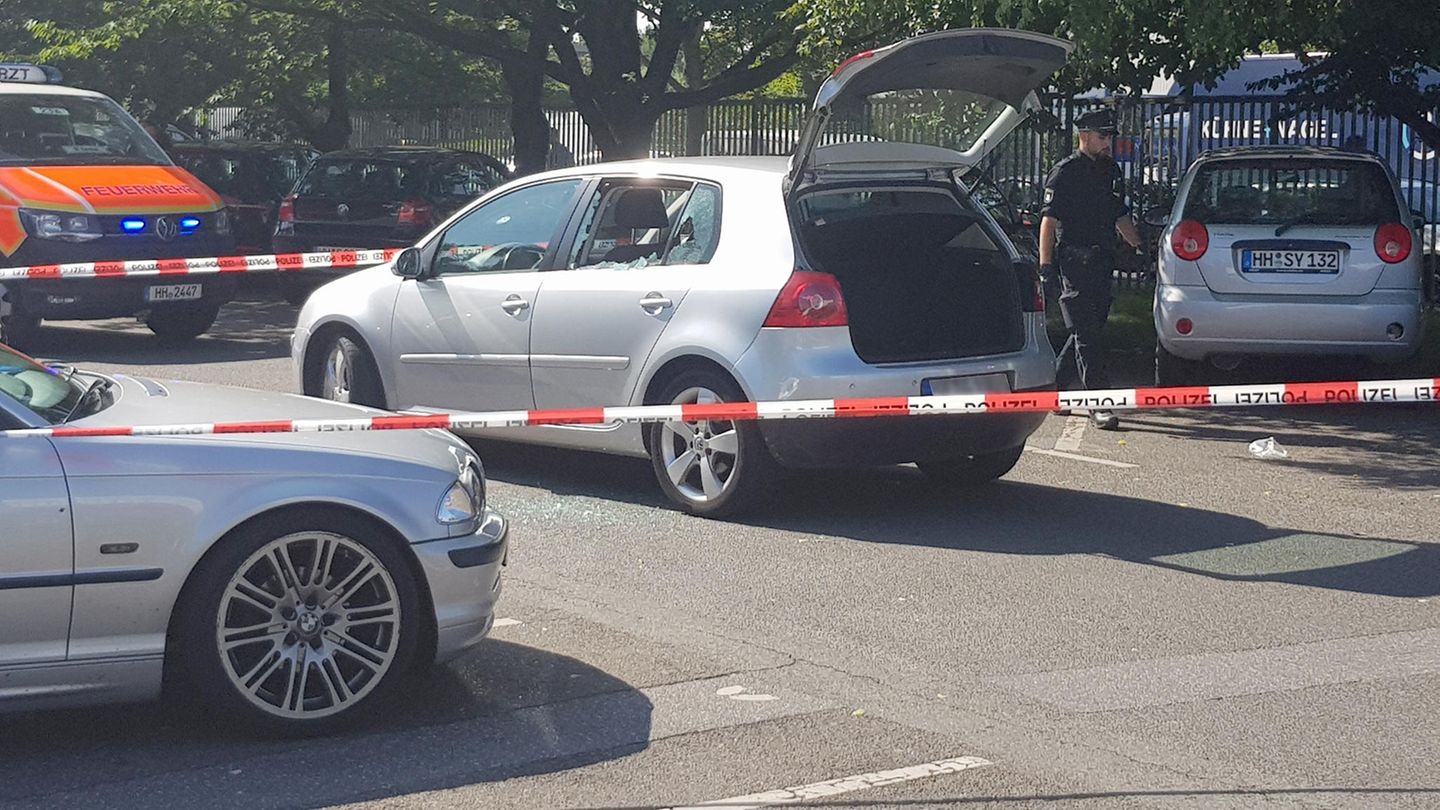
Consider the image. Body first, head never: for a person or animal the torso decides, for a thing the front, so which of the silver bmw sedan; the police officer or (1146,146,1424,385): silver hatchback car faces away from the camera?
the silver hatchback car

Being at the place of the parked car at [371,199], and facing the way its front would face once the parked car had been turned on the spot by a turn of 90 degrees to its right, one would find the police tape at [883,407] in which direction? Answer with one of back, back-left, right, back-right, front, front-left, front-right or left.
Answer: front-right

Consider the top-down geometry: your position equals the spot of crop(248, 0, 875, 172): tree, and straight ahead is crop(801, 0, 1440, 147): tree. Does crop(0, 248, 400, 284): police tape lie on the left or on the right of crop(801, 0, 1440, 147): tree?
right

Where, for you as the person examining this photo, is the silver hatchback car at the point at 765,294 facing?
facing away from the viewer and to the left of the viewer

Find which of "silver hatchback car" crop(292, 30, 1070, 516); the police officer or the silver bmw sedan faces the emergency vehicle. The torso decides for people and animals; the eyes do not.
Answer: the silver hatchback car

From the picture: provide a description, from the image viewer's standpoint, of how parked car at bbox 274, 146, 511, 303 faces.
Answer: facing away from the viewer and to the right of the viewer

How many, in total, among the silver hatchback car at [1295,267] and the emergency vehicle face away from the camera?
1

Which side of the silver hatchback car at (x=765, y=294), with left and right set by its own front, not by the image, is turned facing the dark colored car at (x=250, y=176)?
front

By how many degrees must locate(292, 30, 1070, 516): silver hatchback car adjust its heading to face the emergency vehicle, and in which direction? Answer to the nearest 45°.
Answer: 0° — it already faces it

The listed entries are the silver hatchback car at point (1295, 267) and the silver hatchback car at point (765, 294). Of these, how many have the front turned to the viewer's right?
0

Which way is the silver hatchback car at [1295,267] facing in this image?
away from the camera

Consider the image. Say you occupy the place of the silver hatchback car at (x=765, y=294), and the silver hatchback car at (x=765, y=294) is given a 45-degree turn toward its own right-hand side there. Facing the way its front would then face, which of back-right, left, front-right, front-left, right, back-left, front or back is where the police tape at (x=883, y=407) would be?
back

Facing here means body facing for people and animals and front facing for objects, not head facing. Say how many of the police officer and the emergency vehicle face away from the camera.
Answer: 0
